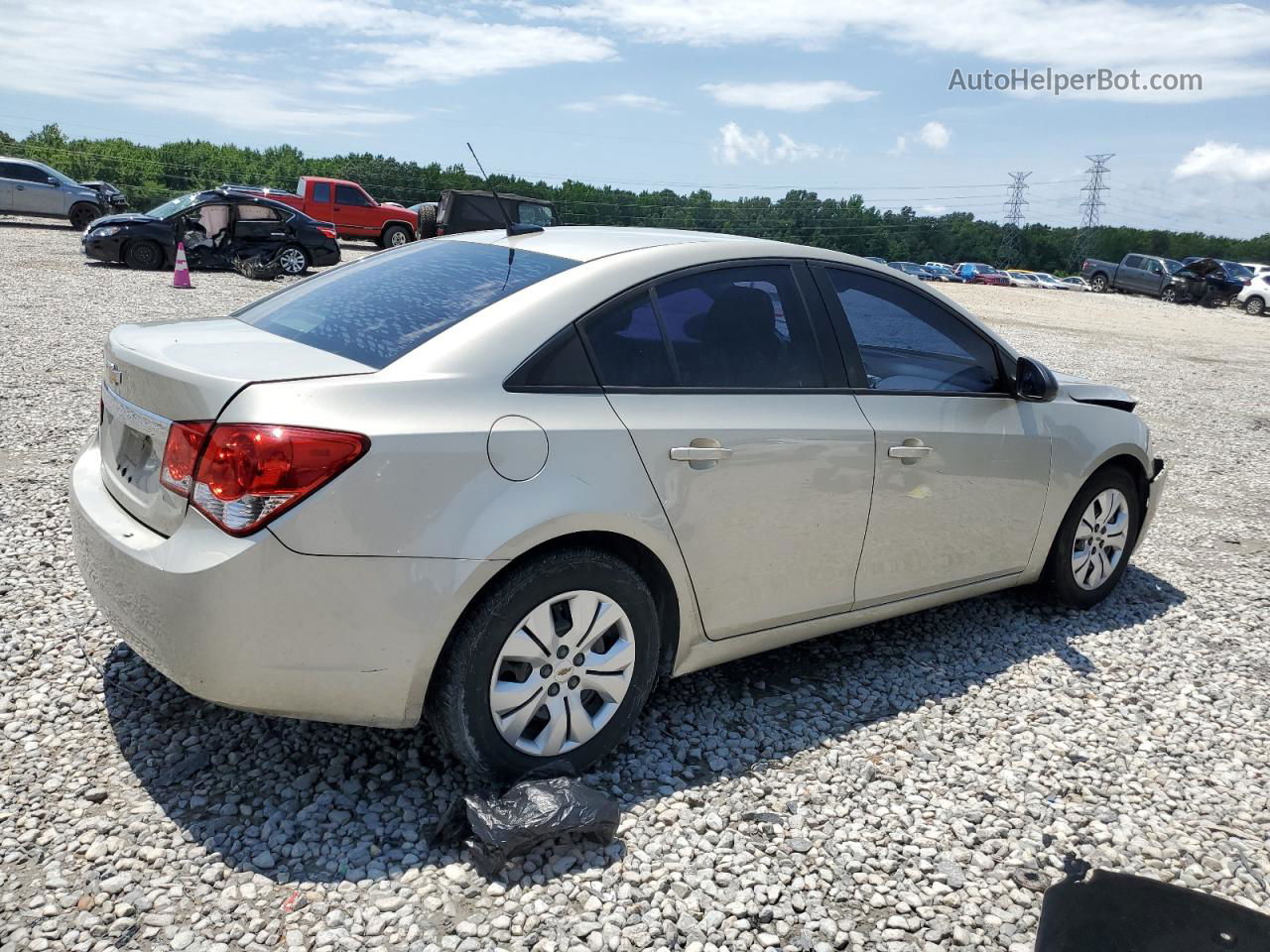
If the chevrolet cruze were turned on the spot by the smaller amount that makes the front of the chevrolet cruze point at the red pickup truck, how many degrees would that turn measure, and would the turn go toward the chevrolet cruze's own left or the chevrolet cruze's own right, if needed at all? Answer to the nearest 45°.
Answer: approximately 45° to the chevrolet cruze's own left

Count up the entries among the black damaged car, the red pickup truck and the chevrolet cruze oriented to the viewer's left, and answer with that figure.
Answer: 1

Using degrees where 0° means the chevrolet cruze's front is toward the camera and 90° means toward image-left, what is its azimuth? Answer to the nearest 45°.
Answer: approximately 225°

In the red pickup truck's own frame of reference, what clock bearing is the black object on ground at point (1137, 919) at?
The black object on ground is roughly at 3 o'clock from the red pickup truck.

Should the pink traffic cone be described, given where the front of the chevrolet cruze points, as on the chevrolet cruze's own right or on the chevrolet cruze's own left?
on the chevrolet cruze's own left

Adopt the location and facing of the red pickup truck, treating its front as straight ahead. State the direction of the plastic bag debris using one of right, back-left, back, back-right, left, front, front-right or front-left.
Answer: right

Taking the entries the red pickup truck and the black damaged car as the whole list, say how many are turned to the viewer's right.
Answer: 1

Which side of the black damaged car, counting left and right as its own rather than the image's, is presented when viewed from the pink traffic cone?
left

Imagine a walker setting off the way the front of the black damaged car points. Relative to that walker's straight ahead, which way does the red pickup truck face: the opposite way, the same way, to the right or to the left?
the opposite way

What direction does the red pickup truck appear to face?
to the viewer's right

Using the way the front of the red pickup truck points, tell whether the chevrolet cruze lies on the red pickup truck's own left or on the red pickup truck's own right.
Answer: on the red pickup truck's own right

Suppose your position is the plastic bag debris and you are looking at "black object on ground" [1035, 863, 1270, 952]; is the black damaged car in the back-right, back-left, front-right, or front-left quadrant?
back-left

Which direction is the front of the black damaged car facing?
to the viewer's left
